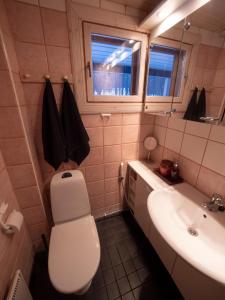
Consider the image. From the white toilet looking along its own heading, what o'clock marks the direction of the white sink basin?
The white sink basin is roughly at 10 o'clock from the white toilet.

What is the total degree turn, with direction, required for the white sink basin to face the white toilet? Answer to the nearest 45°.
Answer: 0° — it already faces it

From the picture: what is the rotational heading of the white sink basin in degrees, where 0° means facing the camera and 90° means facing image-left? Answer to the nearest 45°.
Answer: approximately 45°

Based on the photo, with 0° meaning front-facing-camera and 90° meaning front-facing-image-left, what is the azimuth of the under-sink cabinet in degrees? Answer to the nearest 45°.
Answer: approximately 45°

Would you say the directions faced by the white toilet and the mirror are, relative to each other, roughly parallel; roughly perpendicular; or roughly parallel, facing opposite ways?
roughly perpendicular

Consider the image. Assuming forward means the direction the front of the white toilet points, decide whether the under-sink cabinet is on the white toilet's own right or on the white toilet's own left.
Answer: on the white toilet's own left

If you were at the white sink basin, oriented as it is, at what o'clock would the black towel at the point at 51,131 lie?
The black towel is roughly at 1 o'clock from the white sink basin.
